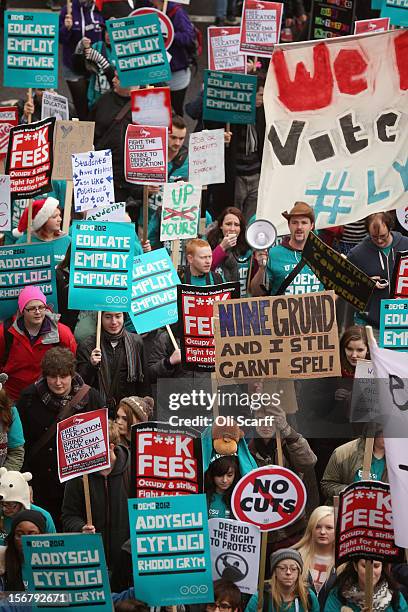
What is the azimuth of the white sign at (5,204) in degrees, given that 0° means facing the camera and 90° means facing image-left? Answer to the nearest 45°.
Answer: approximately 0°

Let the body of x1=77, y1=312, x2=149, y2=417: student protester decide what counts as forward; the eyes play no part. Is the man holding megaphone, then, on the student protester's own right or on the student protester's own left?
on the student protester's own left

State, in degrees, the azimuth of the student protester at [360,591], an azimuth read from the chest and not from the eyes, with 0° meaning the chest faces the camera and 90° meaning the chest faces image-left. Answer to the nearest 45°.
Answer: approximately 0°

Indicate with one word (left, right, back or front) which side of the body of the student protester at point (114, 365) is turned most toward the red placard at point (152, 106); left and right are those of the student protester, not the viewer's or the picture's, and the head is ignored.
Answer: back

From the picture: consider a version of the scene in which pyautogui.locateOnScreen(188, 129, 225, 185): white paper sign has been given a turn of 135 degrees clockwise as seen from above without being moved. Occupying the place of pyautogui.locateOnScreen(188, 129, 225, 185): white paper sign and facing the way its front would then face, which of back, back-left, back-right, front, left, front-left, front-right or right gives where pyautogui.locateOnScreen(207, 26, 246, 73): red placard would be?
front-right

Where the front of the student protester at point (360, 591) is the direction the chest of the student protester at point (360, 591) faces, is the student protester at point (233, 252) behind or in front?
behind

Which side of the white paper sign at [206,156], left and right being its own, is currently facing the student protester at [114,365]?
front

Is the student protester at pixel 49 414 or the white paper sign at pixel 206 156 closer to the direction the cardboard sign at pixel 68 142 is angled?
the student protester

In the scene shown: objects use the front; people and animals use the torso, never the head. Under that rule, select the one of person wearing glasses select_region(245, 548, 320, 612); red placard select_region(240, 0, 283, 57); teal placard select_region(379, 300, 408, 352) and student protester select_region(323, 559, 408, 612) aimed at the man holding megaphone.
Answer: the red placard

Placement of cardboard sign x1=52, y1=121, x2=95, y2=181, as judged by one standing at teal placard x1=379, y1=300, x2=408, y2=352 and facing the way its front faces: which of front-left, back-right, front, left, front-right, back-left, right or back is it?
back-right

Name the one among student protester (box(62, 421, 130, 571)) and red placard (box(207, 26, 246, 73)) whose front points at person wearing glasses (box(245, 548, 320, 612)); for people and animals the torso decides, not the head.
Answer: the red placard
